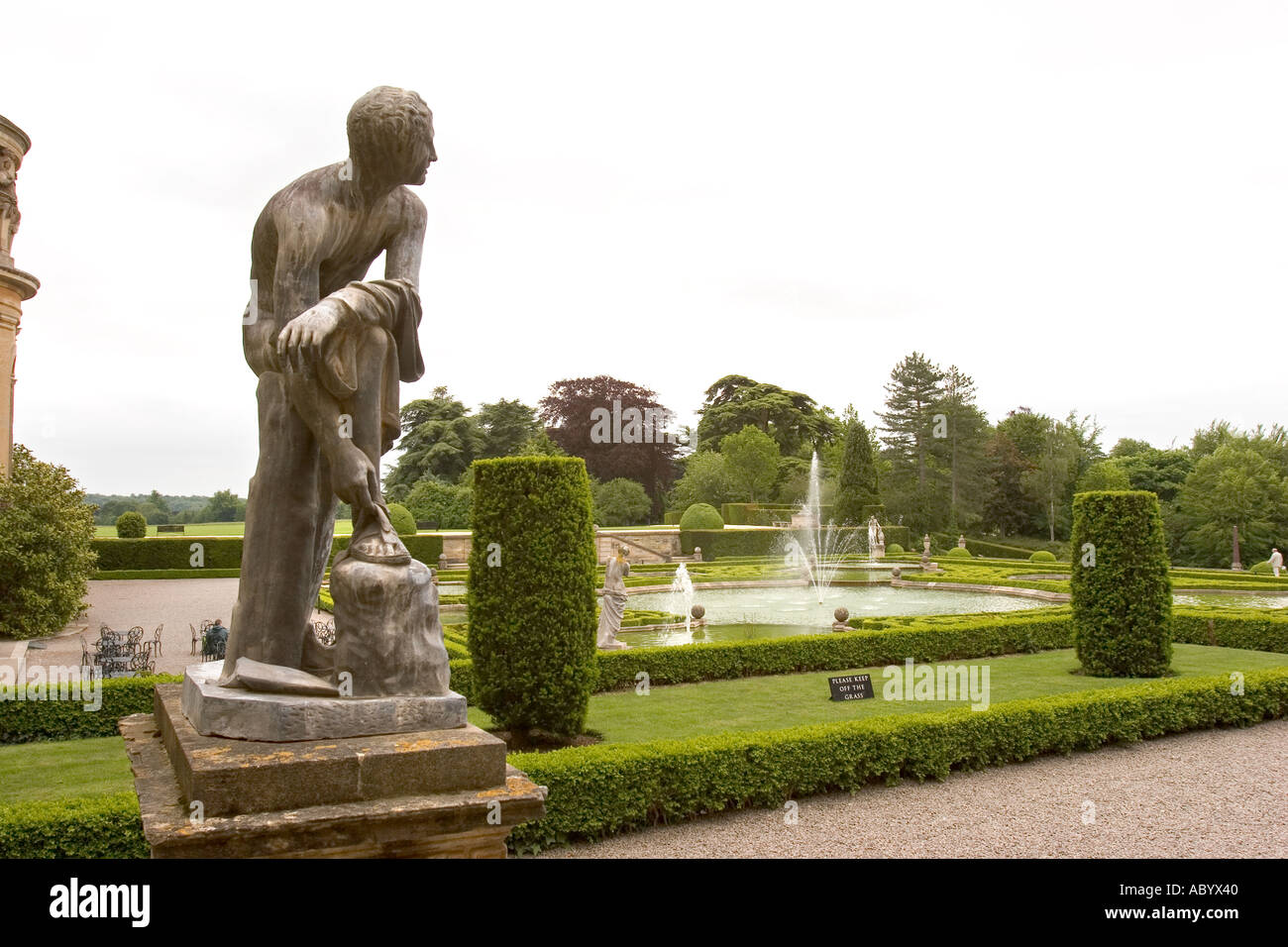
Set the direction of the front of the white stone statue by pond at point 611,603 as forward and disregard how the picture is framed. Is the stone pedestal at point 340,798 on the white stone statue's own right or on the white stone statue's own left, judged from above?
on the white stone statue's own right

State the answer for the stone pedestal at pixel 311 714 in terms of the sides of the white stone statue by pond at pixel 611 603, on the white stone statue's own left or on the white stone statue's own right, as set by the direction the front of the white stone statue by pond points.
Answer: on the white stone statue's own right

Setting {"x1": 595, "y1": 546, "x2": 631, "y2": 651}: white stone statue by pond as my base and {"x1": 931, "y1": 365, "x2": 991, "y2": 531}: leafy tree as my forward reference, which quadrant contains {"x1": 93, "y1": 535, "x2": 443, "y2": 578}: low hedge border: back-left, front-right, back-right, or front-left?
front-left

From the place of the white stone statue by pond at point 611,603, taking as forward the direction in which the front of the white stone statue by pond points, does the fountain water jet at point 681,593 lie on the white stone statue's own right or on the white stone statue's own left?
on the white stone statue's own left

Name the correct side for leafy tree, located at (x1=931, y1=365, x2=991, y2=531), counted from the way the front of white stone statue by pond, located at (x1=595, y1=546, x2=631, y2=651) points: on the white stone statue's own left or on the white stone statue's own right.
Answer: on the white stone statue's own left

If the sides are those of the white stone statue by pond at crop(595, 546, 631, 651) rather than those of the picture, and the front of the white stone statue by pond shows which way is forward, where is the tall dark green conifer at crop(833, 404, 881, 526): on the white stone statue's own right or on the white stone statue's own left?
on the white stone statue's own left

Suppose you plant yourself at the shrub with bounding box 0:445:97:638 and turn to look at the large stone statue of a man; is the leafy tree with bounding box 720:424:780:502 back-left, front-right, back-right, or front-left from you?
back-left
